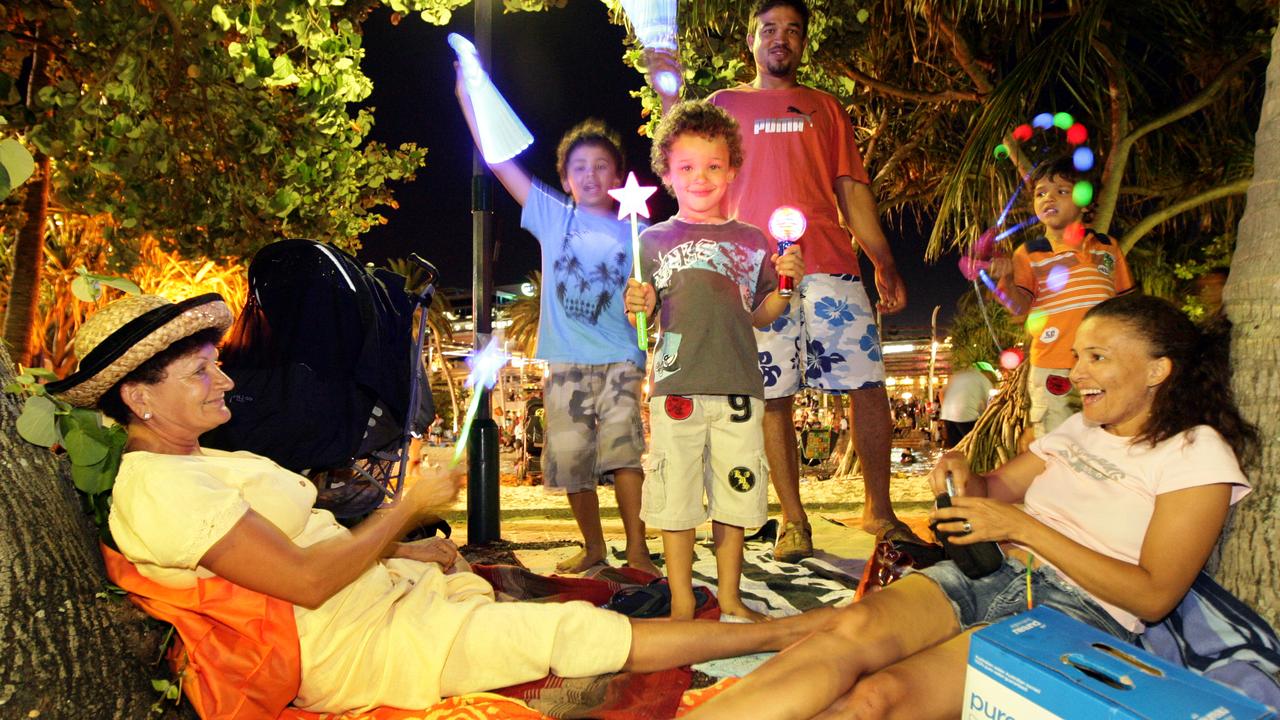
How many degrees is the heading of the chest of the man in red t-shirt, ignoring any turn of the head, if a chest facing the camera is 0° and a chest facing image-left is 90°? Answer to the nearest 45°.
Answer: approximately 0°

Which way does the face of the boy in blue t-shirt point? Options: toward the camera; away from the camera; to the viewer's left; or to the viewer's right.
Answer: toward the camera

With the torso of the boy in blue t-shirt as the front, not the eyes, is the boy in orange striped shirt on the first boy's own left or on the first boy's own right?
on the first boy's own left

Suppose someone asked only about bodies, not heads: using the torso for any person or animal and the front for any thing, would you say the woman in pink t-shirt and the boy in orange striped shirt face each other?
no

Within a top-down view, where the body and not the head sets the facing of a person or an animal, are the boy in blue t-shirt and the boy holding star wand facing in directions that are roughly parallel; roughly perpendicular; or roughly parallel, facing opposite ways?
roughly parallel

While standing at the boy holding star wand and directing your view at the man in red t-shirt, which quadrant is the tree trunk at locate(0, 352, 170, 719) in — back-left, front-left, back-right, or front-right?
back-left

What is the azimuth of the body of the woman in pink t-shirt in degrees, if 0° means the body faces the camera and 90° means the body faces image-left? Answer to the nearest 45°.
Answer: approximately 45°

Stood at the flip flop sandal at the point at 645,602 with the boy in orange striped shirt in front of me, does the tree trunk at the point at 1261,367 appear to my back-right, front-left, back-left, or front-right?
front-right

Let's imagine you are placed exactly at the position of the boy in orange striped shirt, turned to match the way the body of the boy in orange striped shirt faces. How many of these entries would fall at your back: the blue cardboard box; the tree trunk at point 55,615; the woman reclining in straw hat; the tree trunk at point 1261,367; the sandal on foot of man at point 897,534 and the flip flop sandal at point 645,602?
0

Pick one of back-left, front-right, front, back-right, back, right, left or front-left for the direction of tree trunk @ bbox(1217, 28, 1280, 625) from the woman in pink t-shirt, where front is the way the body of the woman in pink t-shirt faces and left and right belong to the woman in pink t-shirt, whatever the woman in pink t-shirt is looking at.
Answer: back

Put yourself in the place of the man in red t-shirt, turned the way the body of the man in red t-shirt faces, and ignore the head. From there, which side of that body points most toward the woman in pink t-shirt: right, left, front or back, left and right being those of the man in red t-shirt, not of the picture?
front

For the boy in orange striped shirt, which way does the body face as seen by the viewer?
toward the camera

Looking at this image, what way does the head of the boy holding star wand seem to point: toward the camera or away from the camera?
toward the camera

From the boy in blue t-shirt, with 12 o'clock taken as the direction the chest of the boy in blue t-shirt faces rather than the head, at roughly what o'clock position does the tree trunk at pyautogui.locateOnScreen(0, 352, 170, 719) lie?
The tree trunk is roughly at 1 o'clock from the boy in blue t-shirt.

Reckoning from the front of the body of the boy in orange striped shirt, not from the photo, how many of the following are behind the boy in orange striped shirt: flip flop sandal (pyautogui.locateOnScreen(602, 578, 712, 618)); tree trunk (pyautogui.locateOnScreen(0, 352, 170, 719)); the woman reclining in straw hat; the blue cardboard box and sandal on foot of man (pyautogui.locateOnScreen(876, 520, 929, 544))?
0

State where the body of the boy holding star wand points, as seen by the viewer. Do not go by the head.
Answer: toward the camera

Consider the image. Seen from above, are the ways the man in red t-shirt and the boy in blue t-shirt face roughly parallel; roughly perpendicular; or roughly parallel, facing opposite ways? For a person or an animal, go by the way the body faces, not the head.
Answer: roughly parallel

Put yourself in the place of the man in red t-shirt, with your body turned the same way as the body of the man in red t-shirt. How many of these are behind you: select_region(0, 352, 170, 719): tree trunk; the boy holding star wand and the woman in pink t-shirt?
0

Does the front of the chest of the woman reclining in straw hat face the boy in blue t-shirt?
no

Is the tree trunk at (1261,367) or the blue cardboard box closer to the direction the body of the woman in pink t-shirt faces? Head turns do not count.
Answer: the blue cardboard box
